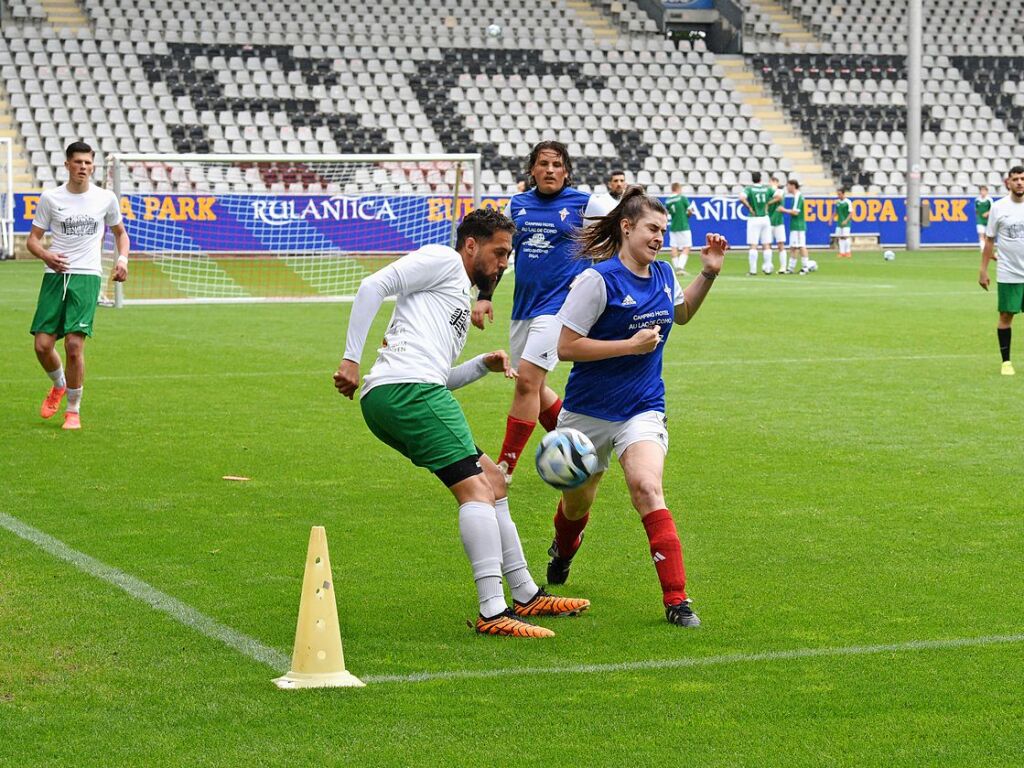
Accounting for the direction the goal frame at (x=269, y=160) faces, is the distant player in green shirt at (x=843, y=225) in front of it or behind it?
behind

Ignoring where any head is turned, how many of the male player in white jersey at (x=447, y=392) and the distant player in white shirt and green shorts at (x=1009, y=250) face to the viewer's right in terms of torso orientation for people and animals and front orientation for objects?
1

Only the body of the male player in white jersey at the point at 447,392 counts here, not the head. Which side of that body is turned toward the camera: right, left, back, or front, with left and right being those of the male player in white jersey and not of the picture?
right

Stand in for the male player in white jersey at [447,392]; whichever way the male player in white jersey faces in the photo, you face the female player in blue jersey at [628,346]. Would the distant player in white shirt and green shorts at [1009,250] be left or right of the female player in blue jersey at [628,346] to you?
left

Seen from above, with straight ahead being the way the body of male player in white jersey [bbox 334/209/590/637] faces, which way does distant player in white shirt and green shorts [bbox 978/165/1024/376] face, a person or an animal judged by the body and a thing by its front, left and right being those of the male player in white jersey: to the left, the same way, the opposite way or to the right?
to the right

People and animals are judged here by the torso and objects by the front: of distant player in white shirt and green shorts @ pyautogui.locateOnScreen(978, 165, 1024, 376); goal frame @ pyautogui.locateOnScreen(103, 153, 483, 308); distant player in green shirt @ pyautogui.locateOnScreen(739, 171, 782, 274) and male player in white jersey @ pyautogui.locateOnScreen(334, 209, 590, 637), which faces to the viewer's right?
the male player in white jersey

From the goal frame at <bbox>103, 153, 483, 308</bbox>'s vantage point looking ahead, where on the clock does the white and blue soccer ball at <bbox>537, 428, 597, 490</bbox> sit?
The white and blue soccer ball is roughly at 12 o'clock from the goal frame.

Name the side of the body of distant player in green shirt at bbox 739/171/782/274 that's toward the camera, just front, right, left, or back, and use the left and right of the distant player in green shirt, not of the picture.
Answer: back

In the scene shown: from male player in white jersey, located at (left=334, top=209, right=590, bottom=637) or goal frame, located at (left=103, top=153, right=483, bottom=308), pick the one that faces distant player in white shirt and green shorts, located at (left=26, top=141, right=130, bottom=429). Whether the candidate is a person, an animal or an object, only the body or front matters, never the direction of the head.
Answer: the goal frame
